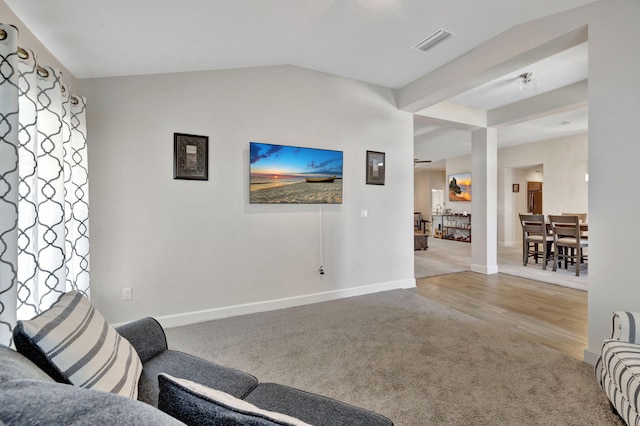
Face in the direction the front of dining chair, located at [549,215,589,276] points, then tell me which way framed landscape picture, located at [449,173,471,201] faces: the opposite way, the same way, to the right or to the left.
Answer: the opposite way

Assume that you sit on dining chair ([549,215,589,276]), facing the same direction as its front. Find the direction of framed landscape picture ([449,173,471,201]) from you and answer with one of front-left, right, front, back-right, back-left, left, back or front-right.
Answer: left

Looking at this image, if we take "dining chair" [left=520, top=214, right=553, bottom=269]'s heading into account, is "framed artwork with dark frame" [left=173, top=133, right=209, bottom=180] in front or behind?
behind

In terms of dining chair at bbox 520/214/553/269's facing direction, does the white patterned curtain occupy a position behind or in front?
behind

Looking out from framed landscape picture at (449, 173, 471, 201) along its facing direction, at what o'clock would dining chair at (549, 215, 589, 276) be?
The dining chair is roughly at 10 o'clock from the framed landscape picture.

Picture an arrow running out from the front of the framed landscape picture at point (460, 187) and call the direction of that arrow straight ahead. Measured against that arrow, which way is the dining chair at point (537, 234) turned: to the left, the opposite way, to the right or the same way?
the opposite way

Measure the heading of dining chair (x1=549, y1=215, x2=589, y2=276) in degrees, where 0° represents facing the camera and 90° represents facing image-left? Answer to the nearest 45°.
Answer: approximately 225°

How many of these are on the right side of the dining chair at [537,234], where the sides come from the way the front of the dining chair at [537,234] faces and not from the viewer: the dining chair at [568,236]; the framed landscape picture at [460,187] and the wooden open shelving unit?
1

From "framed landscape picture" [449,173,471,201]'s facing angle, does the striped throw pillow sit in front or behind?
in front

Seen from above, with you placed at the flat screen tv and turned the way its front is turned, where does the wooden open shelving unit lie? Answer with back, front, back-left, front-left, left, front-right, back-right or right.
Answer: left

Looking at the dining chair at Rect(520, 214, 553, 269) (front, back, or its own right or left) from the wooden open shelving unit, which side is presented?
left

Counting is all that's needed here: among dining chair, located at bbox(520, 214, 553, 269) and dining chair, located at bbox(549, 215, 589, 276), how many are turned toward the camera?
0
